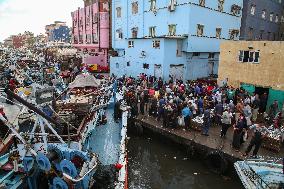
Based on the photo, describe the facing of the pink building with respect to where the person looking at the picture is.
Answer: facing the viewer and to the left of the viewer

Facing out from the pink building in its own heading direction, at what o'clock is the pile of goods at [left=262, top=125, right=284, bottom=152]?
The pile of goods is roughly at 10 o'clock from the pink building.

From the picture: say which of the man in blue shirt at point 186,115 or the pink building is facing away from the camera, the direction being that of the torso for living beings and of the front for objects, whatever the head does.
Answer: the man in blue shirt

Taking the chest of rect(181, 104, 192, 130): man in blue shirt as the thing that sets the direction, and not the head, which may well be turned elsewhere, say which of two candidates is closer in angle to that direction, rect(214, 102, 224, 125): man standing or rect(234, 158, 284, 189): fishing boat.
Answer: the man standing

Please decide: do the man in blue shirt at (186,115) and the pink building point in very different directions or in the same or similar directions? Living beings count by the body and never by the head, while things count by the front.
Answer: very different directions

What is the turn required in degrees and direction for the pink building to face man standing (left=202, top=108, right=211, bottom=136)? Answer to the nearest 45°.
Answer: approximately 45° to its left

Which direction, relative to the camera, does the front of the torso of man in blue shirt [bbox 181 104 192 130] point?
away from the camera

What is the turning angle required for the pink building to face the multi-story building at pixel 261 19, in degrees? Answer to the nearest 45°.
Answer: approximately 90° to its left

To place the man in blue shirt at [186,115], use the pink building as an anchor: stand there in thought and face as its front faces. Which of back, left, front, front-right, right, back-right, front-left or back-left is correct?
front-left

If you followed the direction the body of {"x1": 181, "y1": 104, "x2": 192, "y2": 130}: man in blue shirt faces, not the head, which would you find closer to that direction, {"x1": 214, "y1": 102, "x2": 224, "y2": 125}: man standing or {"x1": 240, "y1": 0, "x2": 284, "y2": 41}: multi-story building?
the multi-story building
